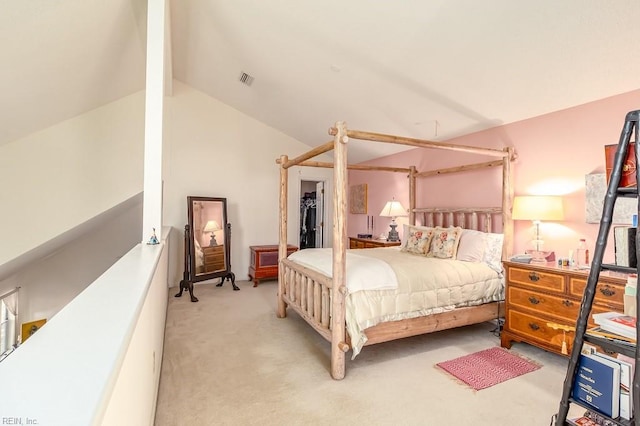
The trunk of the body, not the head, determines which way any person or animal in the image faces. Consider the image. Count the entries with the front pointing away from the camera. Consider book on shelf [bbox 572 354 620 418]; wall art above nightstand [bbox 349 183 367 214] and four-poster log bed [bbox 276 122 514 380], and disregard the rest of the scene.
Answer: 0

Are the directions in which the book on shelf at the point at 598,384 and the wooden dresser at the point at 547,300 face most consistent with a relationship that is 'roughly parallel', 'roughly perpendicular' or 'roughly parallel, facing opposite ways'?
roughly parallel

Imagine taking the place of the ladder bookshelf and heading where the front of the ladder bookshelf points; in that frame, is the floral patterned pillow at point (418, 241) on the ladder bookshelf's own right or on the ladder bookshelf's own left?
on the ladder bookshelf's own right

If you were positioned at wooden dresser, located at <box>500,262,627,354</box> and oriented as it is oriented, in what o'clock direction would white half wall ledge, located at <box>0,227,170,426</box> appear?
The white half wall ledge is roughly at 11 o'clock from the wooden dresser.

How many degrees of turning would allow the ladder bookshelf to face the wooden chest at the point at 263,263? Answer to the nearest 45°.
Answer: approximately 45° to its right

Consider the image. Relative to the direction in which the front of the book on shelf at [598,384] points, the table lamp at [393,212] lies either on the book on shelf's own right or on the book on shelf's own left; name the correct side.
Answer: on the book on shelf's own right

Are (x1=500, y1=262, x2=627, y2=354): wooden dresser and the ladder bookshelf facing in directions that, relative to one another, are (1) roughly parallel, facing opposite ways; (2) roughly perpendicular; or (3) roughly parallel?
roughly parallel

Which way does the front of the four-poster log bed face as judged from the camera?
facing the viewer and to the left of the viewer

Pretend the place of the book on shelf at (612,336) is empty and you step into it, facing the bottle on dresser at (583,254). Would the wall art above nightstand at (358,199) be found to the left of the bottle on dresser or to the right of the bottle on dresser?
left

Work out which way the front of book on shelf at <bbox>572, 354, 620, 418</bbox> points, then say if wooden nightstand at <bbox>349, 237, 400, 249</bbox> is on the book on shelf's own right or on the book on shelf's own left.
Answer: on the book on shelf's own right

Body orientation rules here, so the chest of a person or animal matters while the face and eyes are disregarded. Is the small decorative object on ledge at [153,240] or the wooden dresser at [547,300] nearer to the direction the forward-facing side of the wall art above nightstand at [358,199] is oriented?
the small decorative object on ledge

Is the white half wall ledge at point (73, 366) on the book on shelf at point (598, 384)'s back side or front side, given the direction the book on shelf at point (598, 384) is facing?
on the front side

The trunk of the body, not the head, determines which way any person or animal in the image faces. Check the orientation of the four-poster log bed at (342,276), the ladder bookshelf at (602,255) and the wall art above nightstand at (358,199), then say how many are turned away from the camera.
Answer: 0

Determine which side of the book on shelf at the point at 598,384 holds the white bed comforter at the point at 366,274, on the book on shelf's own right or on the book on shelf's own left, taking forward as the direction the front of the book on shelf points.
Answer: on the book on shelf's own right

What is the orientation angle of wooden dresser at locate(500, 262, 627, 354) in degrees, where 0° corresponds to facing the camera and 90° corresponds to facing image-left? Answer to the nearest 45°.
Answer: approximately 45°
